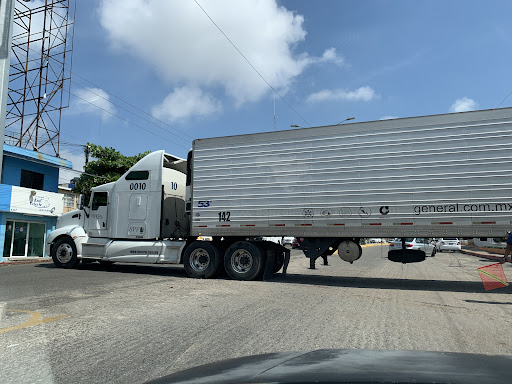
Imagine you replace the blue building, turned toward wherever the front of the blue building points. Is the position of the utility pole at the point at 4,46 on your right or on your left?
on your right

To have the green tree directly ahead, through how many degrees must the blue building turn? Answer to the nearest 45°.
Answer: approximately 90° to its left

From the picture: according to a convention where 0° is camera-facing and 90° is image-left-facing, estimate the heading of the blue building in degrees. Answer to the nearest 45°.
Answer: approximately 315°

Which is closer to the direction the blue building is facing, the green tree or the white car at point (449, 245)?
the white car

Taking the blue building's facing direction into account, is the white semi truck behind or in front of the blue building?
in front

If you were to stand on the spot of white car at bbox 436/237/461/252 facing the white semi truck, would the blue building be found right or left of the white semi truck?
right

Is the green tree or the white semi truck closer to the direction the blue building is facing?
the white semi truck

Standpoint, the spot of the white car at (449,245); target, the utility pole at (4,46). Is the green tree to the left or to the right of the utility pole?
right

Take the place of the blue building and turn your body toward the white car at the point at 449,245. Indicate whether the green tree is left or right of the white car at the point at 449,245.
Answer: left

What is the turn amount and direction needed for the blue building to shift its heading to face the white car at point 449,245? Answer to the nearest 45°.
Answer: approximately 45° to its left
